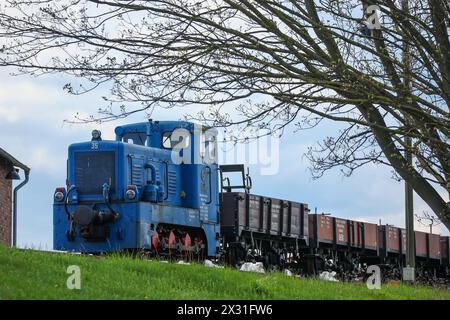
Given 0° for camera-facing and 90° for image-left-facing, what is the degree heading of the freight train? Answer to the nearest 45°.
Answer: approximately 45°

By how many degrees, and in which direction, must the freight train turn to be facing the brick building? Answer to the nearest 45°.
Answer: approximately 90° to its right

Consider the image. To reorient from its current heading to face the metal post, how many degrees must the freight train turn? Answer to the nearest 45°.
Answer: approximately 135° to its left
